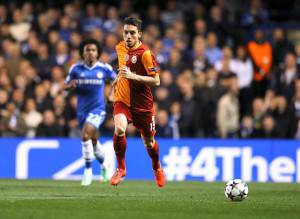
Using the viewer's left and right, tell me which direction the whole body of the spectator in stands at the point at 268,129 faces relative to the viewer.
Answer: facing the viewer

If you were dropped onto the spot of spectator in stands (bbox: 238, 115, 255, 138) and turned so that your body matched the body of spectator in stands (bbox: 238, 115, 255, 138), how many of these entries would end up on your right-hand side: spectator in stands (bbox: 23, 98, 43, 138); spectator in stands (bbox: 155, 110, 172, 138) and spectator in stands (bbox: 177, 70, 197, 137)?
3

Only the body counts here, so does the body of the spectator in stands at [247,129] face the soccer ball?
yes

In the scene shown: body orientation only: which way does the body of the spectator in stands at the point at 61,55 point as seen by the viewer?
toward the camera

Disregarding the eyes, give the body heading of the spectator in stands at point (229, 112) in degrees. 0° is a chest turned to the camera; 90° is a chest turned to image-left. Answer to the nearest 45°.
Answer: approximately 0°
